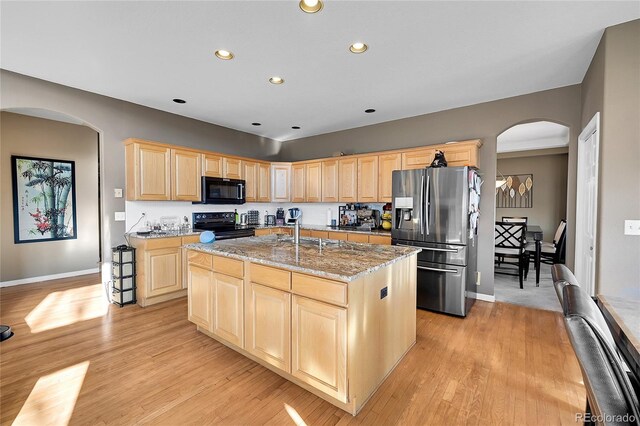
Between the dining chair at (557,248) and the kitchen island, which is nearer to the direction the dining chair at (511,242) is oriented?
the dining chair

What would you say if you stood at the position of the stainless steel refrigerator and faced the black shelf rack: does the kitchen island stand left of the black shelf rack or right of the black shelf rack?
left

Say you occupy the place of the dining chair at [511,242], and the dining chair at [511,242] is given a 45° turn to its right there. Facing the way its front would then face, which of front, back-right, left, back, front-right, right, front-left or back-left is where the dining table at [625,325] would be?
right

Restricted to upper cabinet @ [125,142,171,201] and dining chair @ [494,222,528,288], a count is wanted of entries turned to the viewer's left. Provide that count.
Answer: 0

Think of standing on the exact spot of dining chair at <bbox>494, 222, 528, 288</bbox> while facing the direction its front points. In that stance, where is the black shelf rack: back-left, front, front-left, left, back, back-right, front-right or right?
back

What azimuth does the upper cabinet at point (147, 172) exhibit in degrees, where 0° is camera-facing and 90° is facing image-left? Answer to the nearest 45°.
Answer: approximately 315°

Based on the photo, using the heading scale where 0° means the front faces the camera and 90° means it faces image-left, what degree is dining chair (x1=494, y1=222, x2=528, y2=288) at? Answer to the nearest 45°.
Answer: approximately 225°
